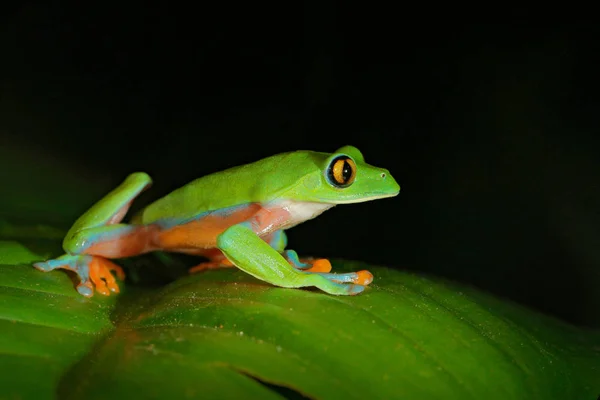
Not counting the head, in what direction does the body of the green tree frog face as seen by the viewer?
to the viewer's right
